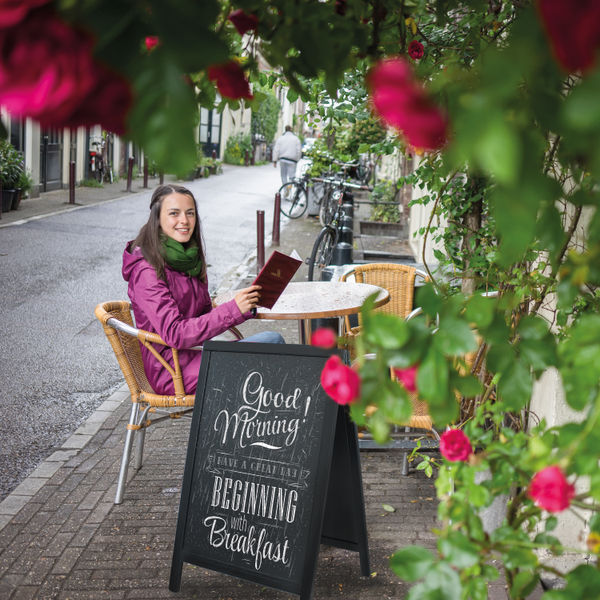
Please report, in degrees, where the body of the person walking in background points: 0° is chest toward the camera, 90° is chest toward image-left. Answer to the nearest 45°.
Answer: approximately 180°

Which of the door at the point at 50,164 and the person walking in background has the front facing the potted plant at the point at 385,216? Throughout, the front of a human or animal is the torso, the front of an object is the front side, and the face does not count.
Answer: the door

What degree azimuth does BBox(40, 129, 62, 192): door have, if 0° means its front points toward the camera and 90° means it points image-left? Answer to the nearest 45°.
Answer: approximately 315°

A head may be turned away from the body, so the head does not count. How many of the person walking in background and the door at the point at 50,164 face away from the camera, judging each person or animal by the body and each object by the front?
1

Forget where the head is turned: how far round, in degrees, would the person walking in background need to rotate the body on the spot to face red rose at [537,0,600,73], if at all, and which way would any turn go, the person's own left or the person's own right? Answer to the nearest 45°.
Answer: approximately 180°

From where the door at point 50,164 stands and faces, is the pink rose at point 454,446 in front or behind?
in front

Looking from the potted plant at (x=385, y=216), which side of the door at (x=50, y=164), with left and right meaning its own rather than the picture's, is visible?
front

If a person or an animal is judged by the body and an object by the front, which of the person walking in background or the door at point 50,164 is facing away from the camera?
the person walking in background

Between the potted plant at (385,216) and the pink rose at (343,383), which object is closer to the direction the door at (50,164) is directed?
the potted plant

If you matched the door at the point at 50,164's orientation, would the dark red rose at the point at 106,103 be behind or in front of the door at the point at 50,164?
in front

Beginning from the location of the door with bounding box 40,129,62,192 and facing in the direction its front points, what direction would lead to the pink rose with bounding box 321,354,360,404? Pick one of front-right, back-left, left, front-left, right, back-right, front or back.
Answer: front-right

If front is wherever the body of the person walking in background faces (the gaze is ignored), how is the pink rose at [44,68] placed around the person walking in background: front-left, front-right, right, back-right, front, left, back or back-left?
back
